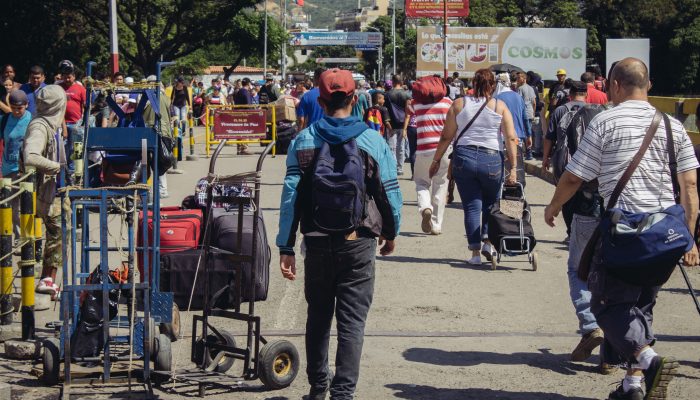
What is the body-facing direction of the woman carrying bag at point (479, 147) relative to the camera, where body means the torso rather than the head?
away from the camera

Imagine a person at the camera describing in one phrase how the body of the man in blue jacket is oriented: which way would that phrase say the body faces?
away from the camera

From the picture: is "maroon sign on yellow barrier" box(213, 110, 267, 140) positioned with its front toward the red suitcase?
yes

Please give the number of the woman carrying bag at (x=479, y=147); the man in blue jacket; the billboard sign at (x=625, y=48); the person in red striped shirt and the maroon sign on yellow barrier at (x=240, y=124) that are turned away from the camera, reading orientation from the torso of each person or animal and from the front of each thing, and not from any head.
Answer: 3

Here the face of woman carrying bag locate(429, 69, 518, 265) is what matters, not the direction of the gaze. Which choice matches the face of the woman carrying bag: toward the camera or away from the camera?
away from the camera

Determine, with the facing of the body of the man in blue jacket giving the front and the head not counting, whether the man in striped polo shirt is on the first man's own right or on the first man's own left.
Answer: on the first man's own right

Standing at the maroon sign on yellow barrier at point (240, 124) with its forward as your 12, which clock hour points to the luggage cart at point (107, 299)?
The luggage cart is roughly at 12 o'clock from the maroon sign on yellow barrier.

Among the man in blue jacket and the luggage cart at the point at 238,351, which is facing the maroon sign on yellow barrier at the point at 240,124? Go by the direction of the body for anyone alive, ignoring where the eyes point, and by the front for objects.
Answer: the man in blue jacket

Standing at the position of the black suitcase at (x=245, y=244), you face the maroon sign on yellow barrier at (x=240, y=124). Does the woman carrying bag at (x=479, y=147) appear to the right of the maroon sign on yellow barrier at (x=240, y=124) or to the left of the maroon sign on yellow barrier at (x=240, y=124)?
right

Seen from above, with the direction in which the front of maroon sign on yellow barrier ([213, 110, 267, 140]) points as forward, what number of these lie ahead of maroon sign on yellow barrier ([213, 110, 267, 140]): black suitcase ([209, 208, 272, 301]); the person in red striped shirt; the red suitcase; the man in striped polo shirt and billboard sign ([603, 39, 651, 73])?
4

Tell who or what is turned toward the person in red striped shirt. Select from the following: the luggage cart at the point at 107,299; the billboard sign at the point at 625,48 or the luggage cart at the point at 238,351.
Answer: the billboard sign

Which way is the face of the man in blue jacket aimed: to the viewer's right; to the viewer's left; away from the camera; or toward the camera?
away from the camera

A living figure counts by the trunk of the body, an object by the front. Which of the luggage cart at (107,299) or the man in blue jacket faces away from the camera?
the man in blue jacket
